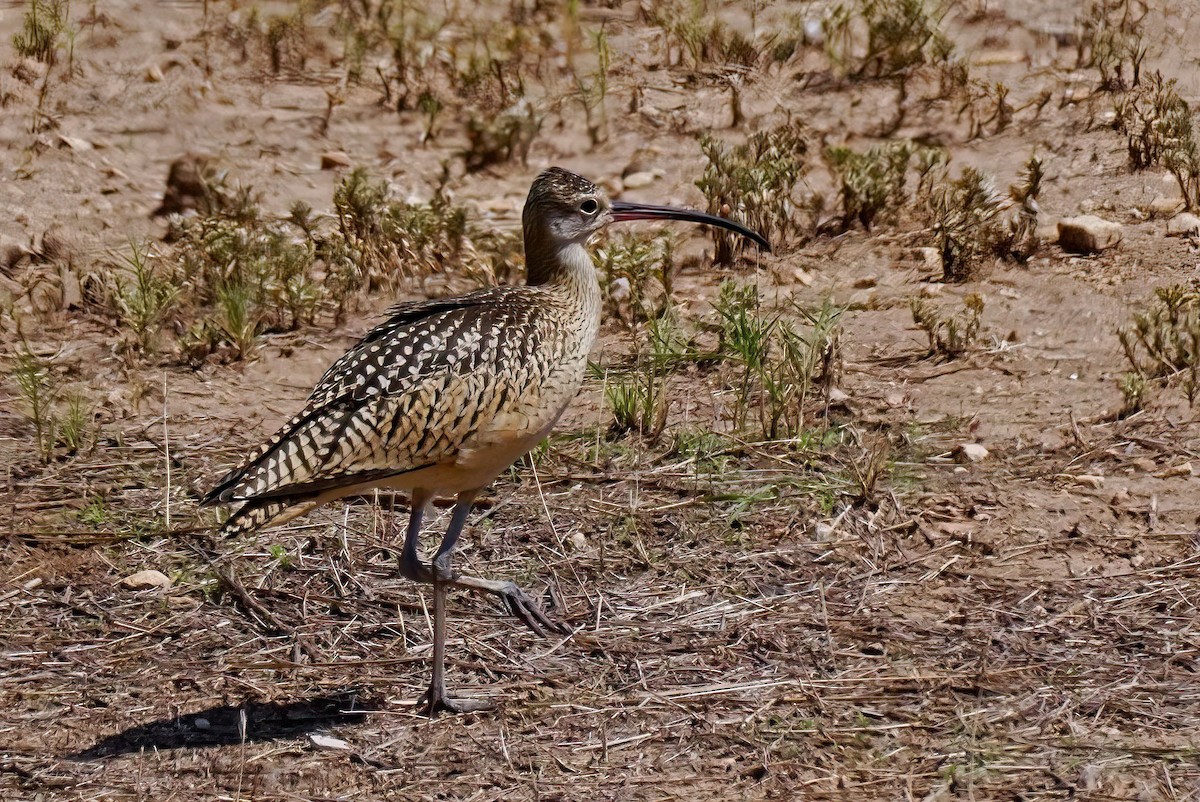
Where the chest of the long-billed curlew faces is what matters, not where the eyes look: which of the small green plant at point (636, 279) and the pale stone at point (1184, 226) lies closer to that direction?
the pale stone

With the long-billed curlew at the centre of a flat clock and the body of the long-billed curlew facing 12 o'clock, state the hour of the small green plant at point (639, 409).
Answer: The small green plant is roughly at 10 o'clock from the long-billed curlew.

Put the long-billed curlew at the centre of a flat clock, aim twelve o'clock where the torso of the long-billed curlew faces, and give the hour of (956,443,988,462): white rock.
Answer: The white rock is roughly at 11 o'clock from the long-billed curlew.

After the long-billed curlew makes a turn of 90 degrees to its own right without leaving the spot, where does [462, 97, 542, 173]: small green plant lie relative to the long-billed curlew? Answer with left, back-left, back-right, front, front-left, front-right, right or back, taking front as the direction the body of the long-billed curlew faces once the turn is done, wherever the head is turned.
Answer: back

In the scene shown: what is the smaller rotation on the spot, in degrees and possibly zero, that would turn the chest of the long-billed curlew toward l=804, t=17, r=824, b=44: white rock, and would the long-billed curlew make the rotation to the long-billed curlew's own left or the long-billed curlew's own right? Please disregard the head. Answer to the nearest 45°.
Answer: approximately 45° to the long-billed curlew's own left

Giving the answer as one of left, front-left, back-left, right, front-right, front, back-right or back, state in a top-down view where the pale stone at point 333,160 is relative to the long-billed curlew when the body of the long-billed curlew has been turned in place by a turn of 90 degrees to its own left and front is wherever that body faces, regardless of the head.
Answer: front

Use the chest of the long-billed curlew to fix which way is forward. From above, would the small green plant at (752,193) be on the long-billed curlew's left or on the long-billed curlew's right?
on the long-billed curlew's left

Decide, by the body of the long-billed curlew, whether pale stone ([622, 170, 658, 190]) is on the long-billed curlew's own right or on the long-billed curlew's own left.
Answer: on the long-billed curlew's own left

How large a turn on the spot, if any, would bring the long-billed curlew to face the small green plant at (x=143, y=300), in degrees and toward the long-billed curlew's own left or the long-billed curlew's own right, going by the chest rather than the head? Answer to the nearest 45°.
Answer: approximately 135° to the long-billed curlew's own left

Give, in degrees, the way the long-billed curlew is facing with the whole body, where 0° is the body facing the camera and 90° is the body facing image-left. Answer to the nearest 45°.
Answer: approximately 270°

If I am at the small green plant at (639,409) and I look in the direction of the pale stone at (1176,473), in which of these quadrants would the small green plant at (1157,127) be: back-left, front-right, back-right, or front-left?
front-left

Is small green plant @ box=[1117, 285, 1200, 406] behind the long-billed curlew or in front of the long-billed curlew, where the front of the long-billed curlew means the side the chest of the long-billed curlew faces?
in front

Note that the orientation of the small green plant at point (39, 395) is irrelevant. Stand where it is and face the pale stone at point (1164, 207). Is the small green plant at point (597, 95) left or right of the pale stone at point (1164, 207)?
left

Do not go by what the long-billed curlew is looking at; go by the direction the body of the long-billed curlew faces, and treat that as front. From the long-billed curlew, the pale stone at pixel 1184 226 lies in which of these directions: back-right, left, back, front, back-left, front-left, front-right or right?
front-left

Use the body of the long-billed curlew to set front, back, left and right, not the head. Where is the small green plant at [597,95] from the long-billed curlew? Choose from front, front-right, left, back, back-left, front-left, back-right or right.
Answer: left
